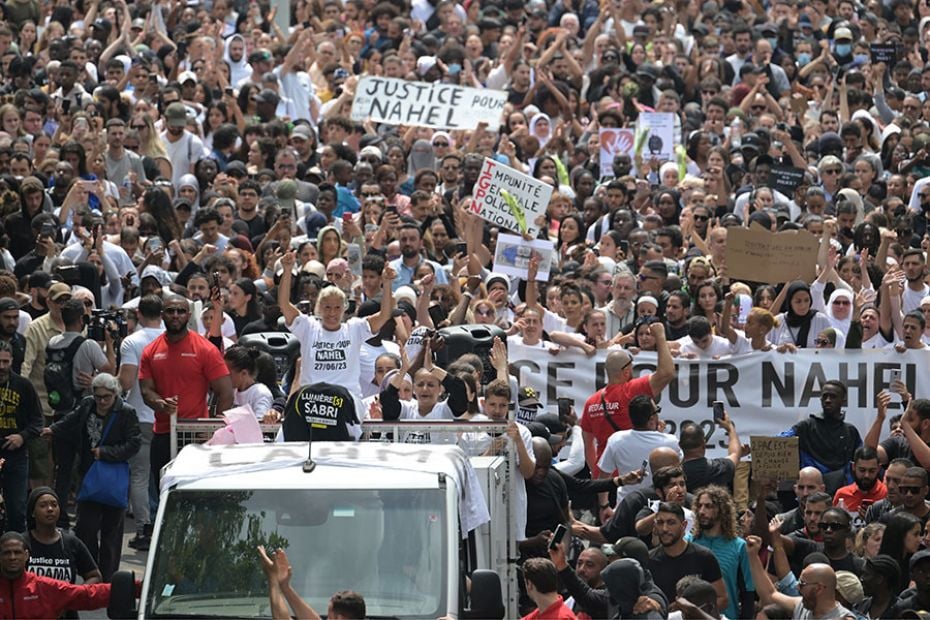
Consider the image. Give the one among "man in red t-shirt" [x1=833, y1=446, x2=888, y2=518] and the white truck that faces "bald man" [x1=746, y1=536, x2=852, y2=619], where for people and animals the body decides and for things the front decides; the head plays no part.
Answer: the man in red t-shirt

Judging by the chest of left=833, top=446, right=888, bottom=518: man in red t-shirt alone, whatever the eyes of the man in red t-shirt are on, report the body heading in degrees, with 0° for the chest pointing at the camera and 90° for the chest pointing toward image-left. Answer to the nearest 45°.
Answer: approximately 0°
